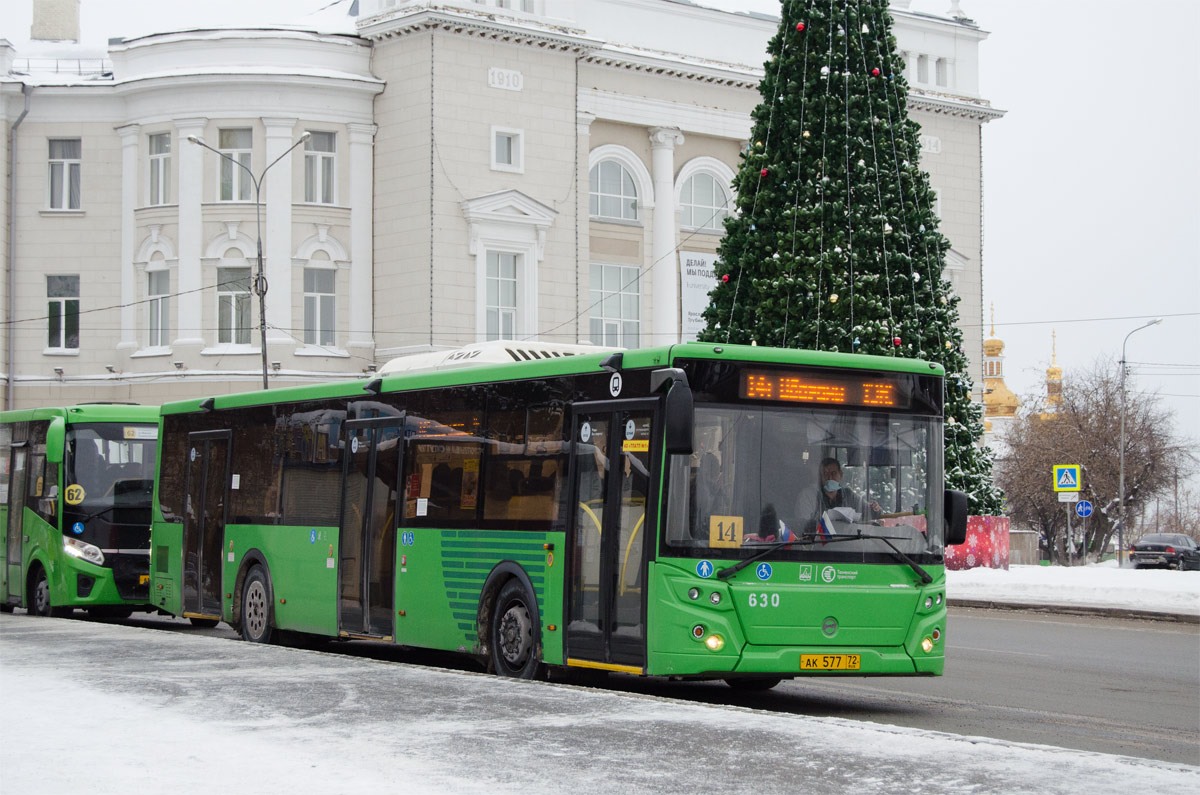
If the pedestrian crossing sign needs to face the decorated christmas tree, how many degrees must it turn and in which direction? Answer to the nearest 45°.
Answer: approximately 45° to its right

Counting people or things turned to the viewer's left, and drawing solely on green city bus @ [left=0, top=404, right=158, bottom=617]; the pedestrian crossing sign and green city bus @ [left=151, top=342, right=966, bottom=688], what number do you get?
0

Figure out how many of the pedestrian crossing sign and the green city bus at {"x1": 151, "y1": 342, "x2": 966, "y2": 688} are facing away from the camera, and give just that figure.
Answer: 0

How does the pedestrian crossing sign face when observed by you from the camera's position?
facing the viewer

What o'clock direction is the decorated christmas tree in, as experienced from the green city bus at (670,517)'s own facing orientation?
The decorated christmas tree is roughly at 8 o'clock from the green city bus.

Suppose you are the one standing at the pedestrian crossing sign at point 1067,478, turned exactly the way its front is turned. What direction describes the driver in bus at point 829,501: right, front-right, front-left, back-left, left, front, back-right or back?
front

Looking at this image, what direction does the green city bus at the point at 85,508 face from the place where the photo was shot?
facing the viewer and to the right of the viewer

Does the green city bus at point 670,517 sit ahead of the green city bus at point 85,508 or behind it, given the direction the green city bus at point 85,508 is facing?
ahead

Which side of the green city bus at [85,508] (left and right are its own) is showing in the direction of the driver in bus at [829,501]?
front

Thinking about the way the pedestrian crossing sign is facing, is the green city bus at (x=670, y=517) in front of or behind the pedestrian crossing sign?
in front
